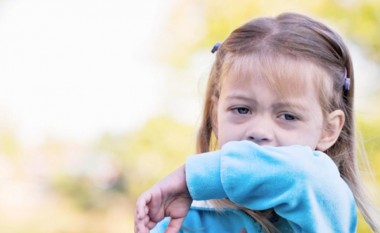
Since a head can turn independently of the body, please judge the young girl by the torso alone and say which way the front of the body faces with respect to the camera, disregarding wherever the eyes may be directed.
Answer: toward the camera
